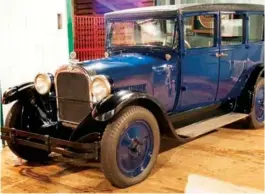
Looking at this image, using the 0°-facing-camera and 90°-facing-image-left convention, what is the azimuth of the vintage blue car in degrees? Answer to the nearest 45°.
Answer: approximately 45°
